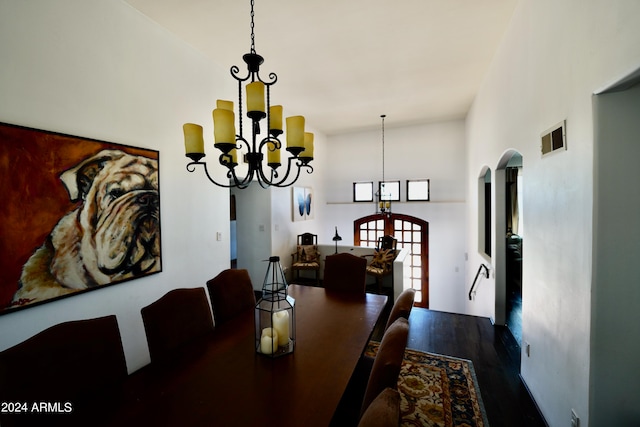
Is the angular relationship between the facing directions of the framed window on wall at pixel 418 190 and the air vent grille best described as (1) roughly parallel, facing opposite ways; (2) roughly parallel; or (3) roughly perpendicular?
roughly perpendicular

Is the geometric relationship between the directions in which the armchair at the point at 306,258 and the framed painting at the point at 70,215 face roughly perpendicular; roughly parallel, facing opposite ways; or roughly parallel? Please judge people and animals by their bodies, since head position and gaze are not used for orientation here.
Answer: roughly perpendicular

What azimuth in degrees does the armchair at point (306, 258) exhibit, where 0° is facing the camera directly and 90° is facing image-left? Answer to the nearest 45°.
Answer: approximately 0°

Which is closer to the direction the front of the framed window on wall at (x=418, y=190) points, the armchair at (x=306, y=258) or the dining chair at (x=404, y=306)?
the dining chair

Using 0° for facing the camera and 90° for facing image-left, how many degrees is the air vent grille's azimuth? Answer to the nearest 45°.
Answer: approximately 45°

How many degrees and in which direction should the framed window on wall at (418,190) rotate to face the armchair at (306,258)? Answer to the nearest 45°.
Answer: approximately 45° to its right

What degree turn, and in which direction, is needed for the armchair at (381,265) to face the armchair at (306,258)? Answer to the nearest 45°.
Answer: approximately 45° to its right

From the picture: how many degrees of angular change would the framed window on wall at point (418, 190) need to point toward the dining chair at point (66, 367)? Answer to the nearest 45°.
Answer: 0° — it already faces it

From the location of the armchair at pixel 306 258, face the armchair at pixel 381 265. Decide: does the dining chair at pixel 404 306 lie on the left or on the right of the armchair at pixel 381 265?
right

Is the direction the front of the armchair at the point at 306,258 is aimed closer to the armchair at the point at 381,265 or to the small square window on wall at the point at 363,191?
the armchair

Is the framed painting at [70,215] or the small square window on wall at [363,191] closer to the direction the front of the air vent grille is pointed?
the framed painting

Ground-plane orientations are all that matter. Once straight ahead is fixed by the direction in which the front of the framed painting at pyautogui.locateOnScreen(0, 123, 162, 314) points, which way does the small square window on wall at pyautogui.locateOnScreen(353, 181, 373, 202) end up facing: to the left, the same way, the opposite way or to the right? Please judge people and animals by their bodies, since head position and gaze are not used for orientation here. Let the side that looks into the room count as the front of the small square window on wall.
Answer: to the right
